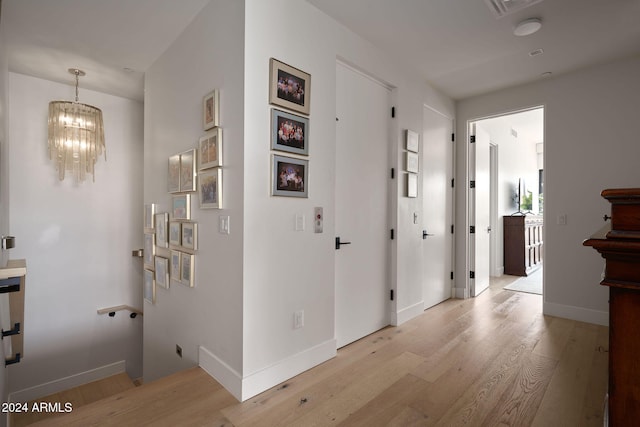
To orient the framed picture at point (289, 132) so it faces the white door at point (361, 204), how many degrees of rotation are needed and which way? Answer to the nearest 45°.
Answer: approximately 90° to its left

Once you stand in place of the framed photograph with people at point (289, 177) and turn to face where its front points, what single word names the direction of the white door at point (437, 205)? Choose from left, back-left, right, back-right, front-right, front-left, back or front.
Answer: left

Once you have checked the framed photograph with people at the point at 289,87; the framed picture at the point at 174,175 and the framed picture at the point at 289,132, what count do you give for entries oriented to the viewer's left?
1

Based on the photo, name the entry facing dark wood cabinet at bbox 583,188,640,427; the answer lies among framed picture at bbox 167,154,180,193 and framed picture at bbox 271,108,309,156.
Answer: framed picture at bbox 271,108,309,156

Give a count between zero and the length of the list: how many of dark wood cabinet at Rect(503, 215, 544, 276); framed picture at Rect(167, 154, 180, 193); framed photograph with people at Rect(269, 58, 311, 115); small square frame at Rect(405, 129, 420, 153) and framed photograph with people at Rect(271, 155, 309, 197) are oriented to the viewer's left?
1

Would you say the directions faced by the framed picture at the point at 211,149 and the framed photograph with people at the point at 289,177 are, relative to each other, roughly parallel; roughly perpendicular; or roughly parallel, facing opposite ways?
roughly perpendicular

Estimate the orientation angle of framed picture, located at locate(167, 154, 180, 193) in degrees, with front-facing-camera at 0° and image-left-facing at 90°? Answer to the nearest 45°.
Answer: approximately 90°

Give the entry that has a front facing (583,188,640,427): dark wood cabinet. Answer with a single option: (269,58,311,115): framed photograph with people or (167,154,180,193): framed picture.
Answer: the framed photograph with people

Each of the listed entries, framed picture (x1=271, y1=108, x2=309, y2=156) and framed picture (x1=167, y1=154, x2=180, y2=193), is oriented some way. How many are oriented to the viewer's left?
1

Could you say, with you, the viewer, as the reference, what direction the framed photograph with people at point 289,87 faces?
facing the viewer and to the right of the viewer

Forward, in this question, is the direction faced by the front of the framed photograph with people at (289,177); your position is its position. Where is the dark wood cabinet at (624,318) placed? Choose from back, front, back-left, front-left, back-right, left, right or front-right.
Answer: front

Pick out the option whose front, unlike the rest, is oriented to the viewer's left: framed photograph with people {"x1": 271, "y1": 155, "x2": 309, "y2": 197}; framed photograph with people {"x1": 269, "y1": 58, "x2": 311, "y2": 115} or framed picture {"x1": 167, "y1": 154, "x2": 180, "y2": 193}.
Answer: the framed picture

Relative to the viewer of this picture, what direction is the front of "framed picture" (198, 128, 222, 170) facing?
facing the viewer and to the left of the viewer

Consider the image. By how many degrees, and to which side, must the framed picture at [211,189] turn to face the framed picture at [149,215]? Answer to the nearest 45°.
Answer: approximately 90° to its right

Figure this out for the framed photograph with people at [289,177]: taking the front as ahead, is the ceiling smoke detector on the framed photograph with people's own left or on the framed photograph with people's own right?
on the framed photograph with people's own left

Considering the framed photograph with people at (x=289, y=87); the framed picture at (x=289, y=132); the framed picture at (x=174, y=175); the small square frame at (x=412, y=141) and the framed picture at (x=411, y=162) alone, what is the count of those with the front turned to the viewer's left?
1
